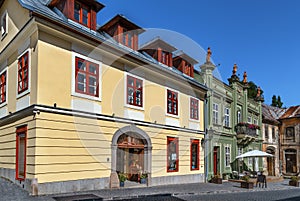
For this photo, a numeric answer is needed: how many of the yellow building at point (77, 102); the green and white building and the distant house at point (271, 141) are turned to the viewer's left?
0

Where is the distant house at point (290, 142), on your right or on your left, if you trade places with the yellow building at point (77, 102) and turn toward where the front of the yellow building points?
on your left

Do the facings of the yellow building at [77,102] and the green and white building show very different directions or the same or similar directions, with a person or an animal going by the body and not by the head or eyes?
same or similar directions

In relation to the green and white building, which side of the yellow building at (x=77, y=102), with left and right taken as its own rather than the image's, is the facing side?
left

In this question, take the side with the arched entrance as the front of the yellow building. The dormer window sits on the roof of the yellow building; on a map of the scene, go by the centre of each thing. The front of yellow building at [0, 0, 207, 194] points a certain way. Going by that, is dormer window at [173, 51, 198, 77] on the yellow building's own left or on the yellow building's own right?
on the yellow building's own left

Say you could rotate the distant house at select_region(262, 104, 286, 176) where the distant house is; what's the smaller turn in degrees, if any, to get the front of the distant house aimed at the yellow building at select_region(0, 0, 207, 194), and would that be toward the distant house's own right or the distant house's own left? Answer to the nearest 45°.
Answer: approximately 45° to the distant house's own right

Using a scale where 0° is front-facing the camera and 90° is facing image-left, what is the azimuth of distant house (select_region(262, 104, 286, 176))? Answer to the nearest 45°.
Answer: approximately 315°

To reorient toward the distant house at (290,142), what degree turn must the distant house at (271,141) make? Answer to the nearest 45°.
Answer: approximately 90° to its left

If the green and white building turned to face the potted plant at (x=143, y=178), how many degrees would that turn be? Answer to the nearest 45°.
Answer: approximately 45° to its right

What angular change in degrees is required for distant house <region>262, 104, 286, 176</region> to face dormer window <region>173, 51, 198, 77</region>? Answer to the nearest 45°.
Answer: approximately 45° to its right

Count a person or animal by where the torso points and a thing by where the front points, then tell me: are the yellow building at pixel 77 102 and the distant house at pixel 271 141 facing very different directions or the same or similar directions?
same or similar directions

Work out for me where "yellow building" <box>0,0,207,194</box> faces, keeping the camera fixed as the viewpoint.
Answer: facing the viewer and to the right of the viewer
